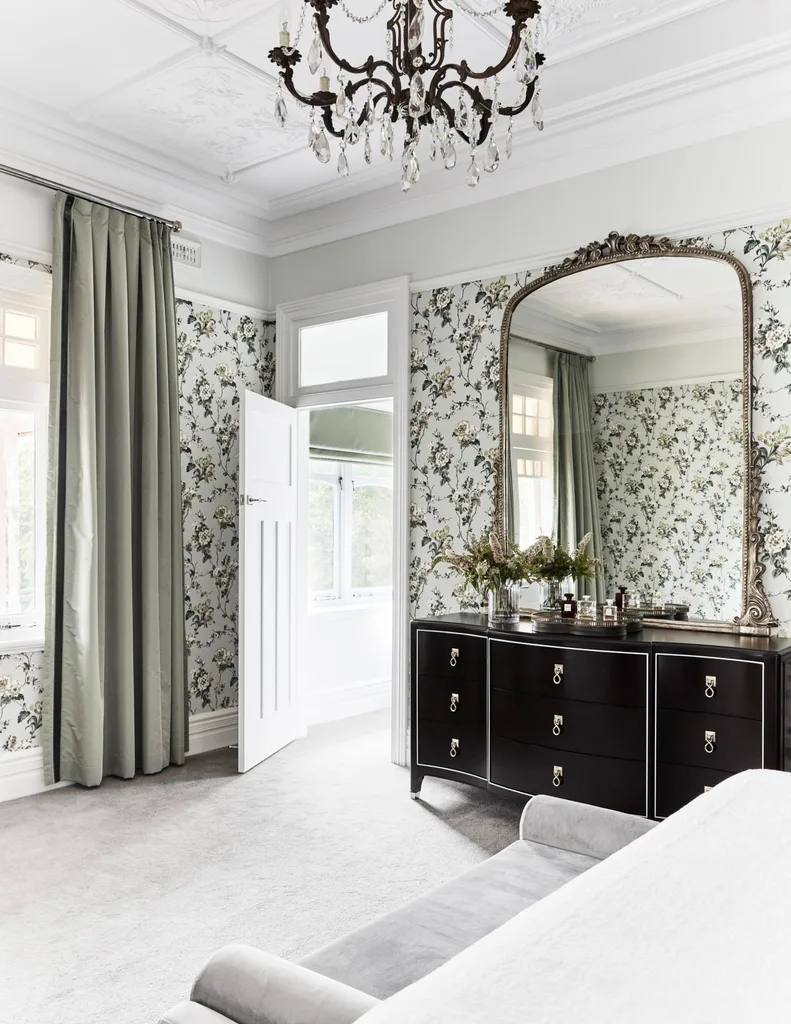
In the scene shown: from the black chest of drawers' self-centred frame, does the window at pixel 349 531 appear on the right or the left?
on its right

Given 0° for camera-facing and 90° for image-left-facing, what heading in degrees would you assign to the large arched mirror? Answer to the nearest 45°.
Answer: approximately 45°

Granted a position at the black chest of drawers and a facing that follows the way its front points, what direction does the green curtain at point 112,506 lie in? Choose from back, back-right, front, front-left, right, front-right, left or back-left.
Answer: front-right

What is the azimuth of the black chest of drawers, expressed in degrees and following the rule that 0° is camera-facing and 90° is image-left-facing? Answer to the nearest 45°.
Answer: approximately 45°

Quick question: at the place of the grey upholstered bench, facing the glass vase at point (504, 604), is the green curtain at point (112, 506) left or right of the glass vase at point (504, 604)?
left

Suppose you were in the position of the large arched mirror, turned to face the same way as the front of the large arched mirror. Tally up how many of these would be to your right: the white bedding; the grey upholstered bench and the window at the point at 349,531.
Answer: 1
